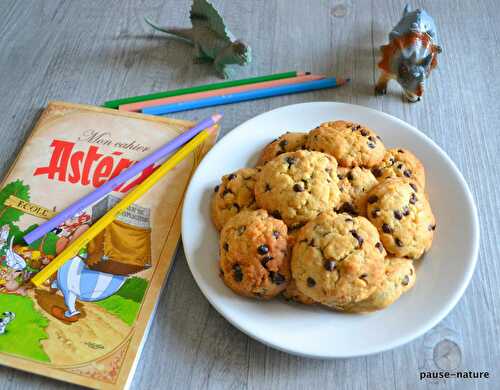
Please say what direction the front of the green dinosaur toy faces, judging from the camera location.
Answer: facing the viewer and to the right of the viewer

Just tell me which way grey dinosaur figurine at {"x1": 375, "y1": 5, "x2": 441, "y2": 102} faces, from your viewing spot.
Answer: facing the viewer

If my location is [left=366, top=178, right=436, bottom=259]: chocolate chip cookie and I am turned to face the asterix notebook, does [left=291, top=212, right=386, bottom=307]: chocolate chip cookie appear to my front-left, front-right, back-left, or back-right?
front-left
